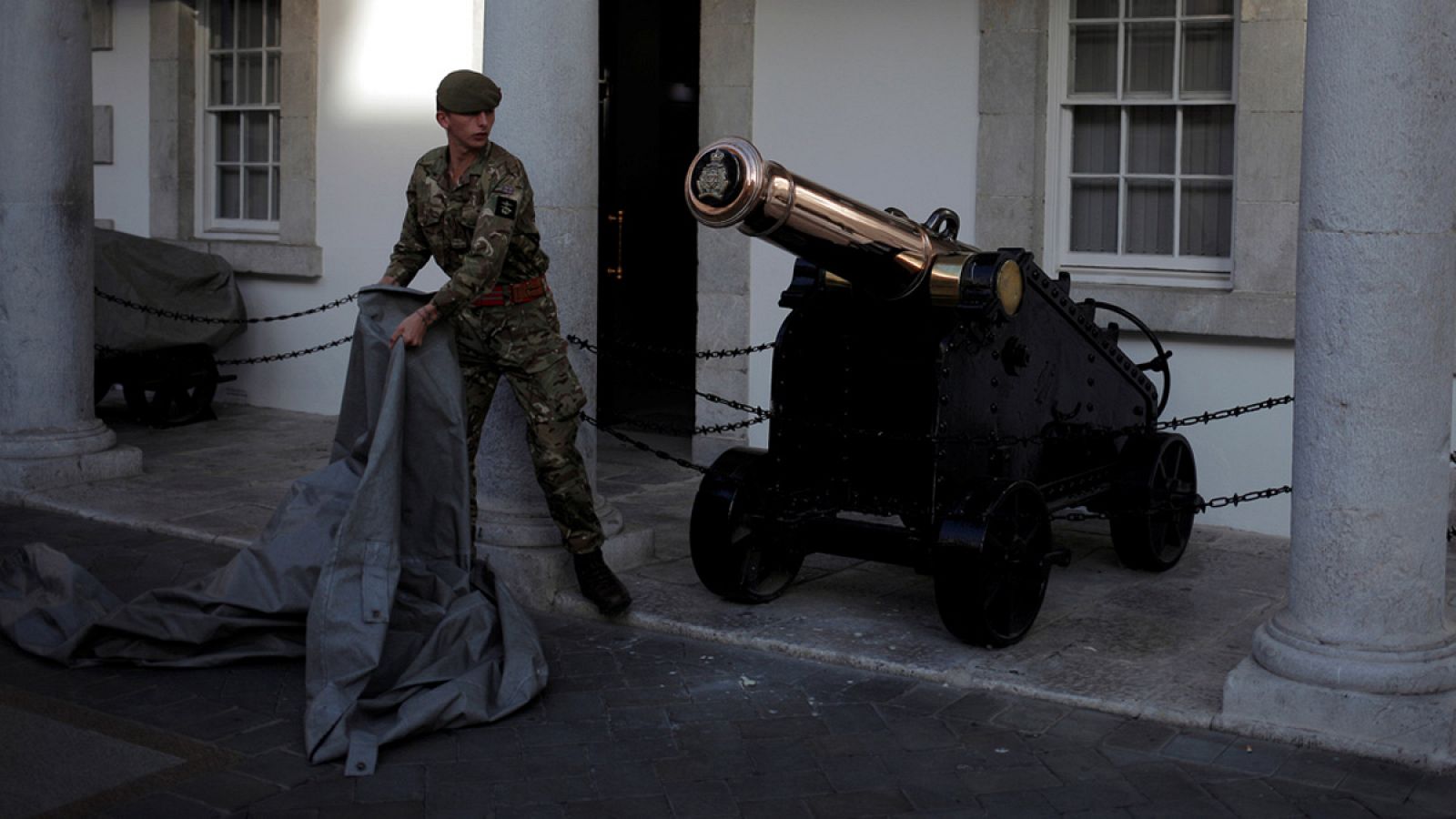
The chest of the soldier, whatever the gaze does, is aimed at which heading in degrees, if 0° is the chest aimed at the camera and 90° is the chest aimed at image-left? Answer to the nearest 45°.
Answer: approximately 45°

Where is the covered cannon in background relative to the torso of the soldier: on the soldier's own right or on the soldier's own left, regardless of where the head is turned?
on the soldier's own right

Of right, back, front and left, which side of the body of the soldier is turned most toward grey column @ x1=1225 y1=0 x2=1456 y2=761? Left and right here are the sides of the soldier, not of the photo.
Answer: left

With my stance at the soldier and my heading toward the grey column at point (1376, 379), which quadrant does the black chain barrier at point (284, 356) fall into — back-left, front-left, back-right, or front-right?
back-left
